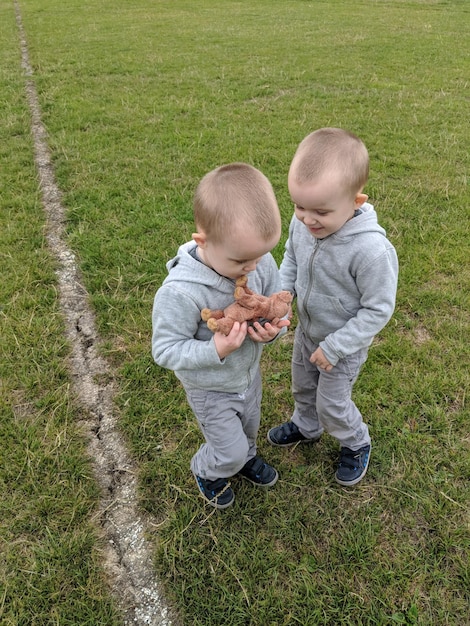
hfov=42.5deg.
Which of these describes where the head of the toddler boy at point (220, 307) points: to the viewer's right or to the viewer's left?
to the viewer's right

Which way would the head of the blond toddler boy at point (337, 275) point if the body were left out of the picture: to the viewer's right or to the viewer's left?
to the viewer's left

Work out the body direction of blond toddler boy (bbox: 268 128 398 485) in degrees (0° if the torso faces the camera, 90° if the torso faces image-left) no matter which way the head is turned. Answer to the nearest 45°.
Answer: approximately 45°
